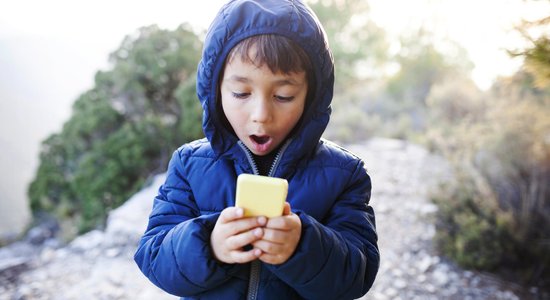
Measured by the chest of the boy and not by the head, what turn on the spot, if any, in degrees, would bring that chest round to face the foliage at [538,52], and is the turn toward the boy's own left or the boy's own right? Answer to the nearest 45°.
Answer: approximately 135° to the boy's own left

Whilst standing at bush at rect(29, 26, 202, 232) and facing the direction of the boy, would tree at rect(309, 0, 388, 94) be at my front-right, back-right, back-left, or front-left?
back-left

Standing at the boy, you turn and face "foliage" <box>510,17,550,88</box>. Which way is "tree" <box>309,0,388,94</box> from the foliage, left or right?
left

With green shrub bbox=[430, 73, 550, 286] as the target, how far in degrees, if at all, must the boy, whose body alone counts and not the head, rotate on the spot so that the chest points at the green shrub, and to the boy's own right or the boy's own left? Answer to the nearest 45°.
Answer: approximately 135° to the boy's own left

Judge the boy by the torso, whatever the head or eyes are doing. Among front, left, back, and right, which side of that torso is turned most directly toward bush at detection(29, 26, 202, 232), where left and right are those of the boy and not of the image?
back

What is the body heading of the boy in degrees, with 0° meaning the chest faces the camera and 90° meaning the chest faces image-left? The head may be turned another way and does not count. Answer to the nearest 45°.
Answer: approximately 0°
